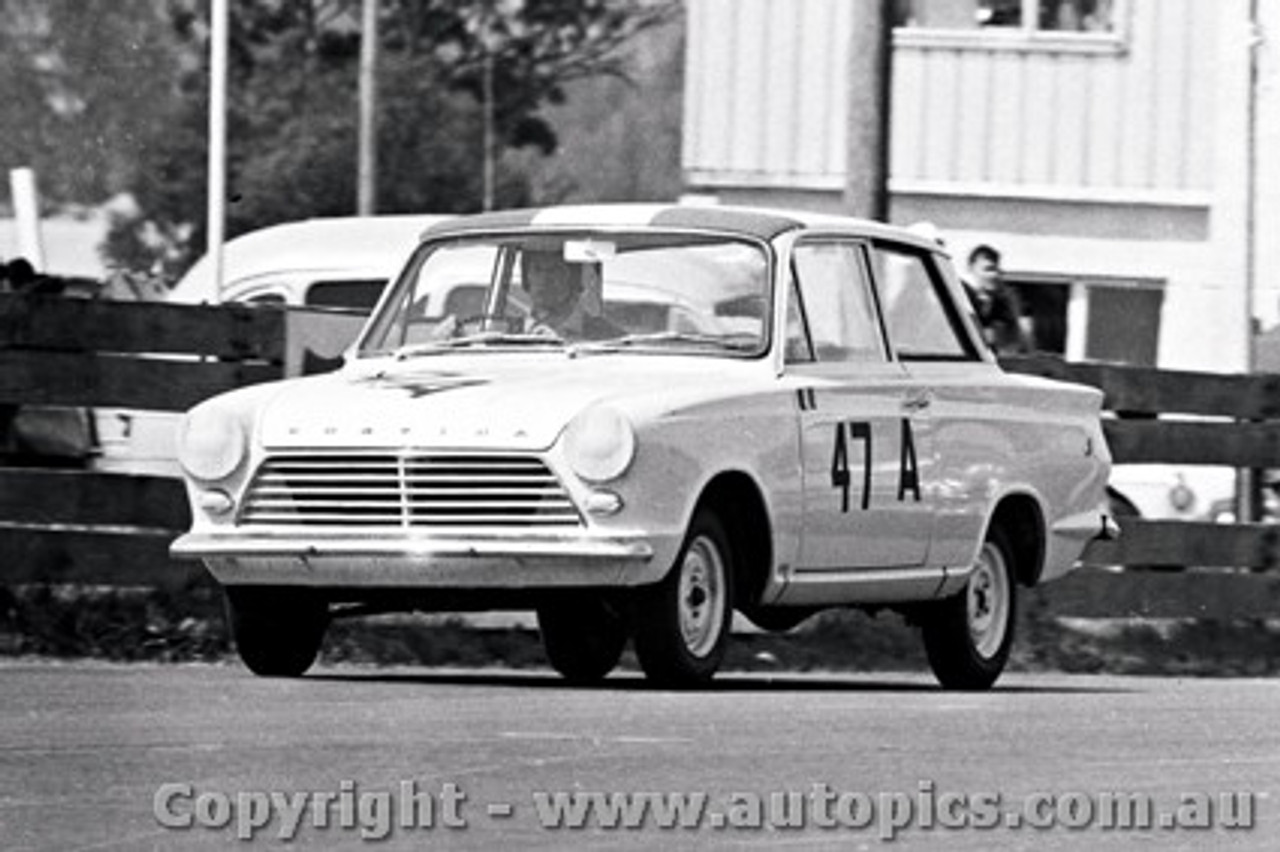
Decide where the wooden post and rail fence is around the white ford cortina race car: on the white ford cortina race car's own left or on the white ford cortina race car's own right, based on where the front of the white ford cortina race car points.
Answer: on the white ford cortina race car's own right

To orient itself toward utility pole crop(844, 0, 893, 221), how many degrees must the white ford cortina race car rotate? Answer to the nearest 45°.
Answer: approximately 135° to its right
